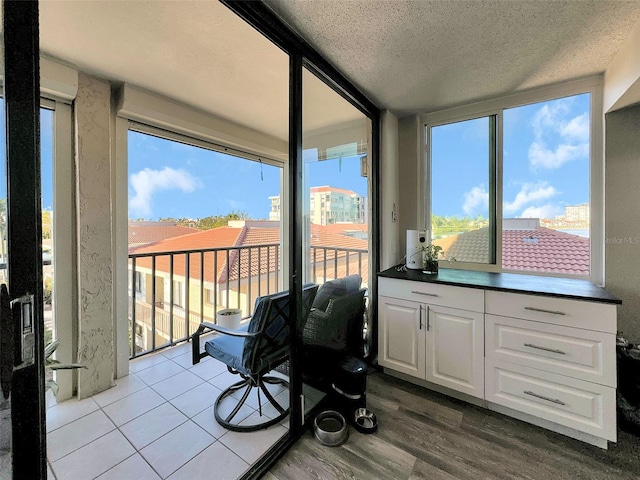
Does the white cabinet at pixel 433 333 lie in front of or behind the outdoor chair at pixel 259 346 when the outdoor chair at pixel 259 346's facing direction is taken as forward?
behind

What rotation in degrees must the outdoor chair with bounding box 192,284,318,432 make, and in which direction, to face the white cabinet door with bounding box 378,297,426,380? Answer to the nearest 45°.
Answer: approximately 135° to its right

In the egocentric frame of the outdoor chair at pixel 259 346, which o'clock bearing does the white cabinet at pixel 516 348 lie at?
The white cabinet is roughly at 5 o'clock from the outdoor chair.
